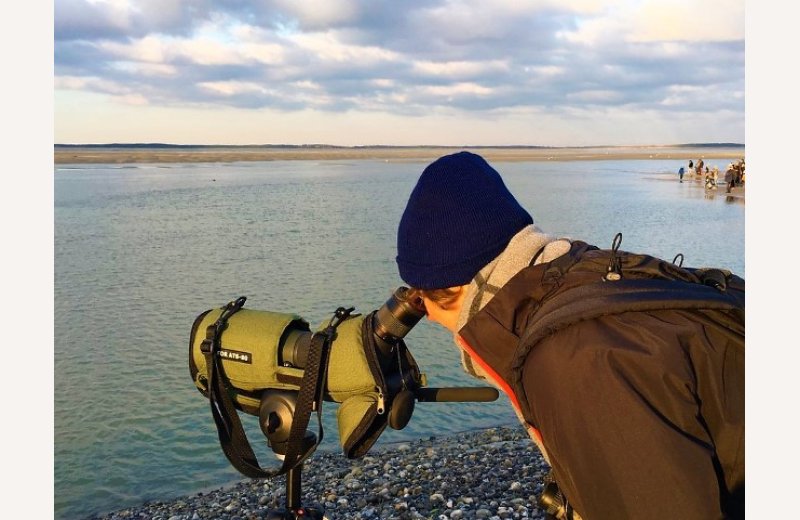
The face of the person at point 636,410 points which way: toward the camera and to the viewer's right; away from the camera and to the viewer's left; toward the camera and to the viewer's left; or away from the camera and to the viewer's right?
away from the camera and to the viewer's left

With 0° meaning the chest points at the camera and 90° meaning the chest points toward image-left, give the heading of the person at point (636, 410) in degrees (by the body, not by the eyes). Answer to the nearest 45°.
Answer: approximately 90°
